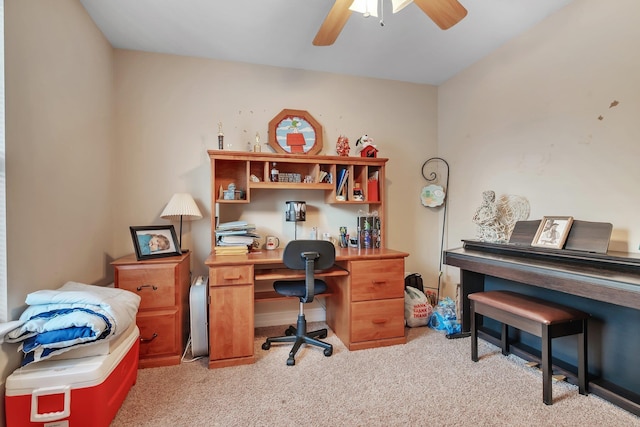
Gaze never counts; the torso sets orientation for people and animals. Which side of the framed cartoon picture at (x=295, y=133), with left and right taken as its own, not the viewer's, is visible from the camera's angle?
front

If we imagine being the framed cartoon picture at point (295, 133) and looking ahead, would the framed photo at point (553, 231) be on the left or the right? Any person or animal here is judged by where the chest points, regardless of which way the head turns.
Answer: on its left

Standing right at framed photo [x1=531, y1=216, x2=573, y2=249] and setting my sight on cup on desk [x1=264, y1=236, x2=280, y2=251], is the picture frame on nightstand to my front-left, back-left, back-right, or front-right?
front-left

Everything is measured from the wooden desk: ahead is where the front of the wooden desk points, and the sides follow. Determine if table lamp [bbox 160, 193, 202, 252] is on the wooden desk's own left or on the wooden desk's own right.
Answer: on the wooden desk's own right

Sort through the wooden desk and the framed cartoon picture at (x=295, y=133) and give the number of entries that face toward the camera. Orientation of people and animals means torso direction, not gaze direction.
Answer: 2

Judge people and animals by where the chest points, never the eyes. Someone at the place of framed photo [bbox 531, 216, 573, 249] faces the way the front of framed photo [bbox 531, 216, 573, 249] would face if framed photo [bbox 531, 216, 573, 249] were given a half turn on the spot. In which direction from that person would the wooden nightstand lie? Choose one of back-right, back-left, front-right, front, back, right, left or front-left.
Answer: back

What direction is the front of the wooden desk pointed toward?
toward the camera

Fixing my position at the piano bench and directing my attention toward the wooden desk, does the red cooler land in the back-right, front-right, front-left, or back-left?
front-left

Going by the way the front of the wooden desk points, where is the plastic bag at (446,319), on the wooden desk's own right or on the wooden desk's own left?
on the wooden desk's own left

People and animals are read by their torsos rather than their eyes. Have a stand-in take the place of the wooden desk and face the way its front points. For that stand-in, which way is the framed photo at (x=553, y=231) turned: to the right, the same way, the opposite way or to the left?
to the right

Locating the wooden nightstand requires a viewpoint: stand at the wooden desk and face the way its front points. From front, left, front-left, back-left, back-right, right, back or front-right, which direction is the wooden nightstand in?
right

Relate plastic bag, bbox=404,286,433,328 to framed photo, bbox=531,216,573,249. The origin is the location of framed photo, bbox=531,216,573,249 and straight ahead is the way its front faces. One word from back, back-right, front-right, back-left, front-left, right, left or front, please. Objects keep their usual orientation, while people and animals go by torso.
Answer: front-right

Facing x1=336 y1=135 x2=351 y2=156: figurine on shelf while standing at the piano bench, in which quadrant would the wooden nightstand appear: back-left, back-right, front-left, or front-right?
front-left

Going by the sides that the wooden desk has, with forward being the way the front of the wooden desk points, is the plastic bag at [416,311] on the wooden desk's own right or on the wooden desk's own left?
on the wooden desk's own left

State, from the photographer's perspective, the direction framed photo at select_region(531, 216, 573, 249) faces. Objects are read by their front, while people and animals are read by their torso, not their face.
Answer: facing the viewer and to the left of the viewer

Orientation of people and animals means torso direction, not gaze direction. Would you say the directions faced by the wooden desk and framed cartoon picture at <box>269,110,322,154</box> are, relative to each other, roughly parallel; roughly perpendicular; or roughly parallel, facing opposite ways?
roughly parallel

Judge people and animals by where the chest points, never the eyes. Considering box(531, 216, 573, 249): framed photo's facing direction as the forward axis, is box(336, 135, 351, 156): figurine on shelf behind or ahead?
ahead

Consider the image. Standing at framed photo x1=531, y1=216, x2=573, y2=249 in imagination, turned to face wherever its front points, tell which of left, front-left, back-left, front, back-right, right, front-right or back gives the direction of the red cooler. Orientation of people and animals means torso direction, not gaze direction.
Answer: front

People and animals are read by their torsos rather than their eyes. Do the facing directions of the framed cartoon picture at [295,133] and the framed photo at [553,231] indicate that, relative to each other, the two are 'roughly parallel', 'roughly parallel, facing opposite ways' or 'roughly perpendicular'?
roughly perpendicular

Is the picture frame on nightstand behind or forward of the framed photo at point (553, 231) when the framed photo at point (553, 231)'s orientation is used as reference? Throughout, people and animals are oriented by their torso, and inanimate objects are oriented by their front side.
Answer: forward
